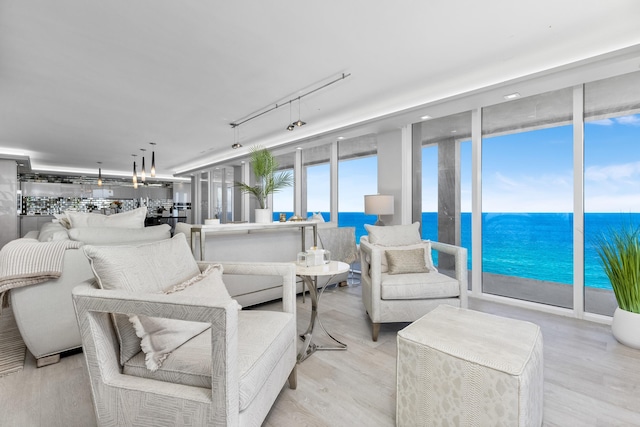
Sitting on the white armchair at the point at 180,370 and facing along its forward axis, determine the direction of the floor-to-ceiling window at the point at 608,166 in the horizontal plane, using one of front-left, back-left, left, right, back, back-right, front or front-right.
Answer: front-left

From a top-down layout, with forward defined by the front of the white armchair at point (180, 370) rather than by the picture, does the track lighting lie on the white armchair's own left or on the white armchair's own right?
on the white armchair's own left

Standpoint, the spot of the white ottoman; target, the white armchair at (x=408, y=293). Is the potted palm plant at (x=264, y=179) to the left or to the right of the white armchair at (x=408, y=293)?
left

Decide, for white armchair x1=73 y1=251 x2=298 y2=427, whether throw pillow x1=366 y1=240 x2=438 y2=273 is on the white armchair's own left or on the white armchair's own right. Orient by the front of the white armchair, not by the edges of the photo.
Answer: on the white armchair's own left

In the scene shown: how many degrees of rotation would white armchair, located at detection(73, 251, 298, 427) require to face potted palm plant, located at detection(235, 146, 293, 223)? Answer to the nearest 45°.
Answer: approximately 90° to its left

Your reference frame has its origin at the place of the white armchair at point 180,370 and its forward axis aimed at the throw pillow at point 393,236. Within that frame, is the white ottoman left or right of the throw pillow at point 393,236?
right

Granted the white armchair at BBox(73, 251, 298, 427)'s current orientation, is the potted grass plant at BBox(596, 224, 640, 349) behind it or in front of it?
in front

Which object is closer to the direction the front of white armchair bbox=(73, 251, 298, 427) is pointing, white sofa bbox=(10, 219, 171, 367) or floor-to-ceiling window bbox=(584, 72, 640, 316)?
the floor-to-ceiling window

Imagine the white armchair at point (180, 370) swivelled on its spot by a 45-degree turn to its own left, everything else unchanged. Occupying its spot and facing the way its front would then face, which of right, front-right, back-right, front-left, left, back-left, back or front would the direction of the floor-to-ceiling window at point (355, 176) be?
front-left

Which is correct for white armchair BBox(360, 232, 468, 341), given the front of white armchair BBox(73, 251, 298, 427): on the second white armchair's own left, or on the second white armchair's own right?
on the second white armchair's own left

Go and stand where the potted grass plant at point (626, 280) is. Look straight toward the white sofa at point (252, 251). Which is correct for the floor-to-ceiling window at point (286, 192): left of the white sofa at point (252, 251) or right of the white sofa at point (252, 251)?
right

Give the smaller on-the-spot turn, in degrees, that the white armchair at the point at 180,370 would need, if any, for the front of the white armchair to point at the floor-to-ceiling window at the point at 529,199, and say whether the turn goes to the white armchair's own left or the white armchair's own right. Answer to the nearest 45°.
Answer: approximately 45° to the white armchair's own left

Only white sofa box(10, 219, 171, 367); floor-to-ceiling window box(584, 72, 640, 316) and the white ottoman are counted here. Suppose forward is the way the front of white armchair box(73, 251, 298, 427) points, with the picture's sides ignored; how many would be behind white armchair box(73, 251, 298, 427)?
1

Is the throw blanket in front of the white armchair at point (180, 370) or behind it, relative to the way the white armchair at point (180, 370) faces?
behind

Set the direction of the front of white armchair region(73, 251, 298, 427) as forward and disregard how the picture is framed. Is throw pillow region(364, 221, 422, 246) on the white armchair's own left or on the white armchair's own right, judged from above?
on the white armchair's own left

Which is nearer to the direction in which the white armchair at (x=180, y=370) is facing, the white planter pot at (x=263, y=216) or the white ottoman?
the white ottoman

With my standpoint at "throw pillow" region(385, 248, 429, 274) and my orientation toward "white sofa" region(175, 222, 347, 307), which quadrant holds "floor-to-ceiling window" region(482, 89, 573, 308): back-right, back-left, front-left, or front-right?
back-right

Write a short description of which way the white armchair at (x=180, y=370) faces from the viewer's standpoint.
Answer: facing the viewer and to the right of the viewer

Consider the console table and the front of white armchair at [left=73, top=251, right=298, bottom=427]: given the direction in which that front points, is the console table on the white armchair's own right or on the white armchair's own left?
on the white armchair's own left
